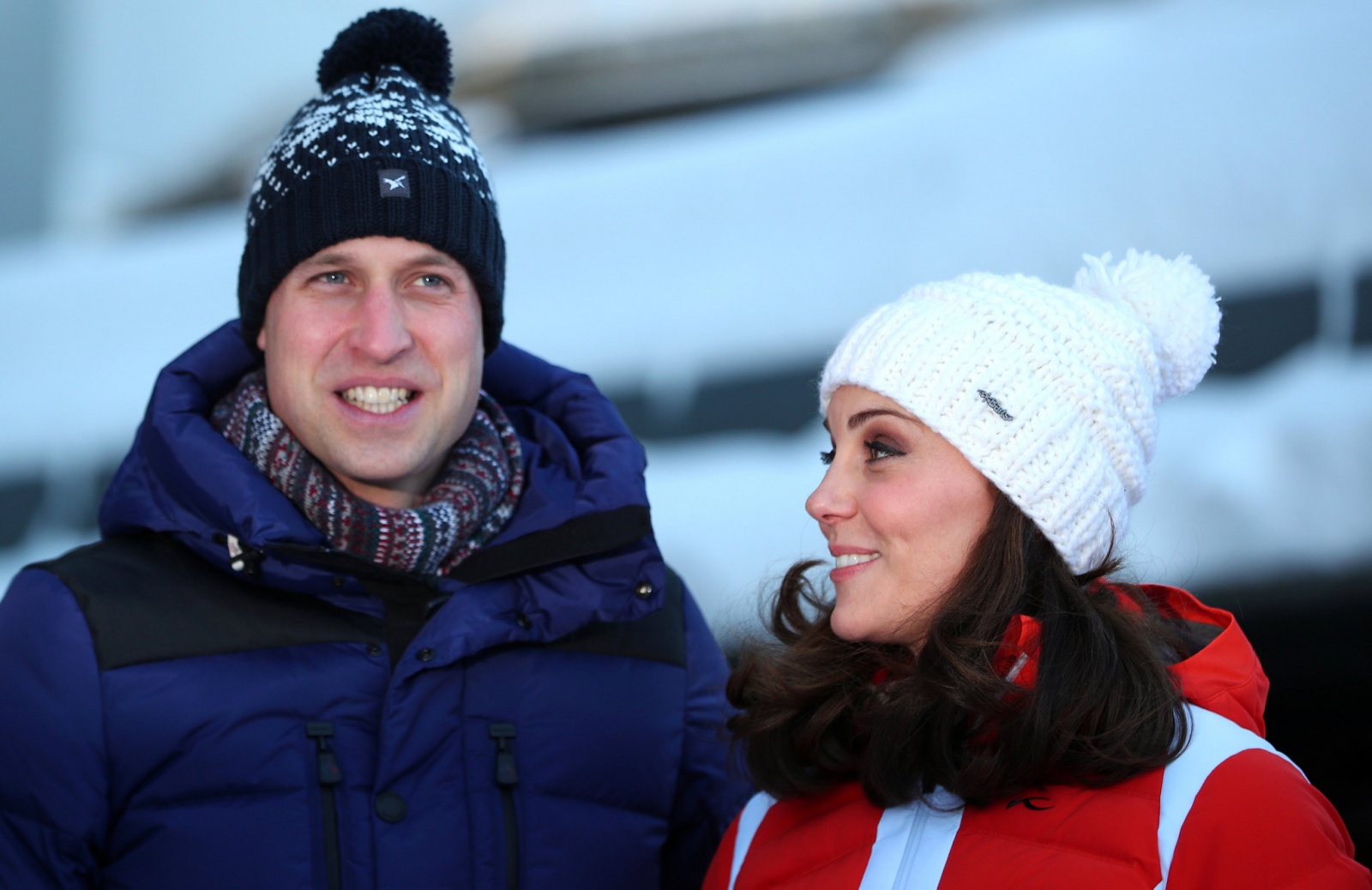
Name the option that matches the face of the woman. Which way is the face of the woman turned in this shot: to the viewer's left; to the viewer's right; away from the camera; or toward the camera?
to the viewer's left

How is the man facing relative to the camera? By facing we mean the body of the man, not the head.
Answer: toward the camera

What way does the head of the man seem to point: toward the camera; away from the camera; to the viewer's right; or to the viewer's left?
toward the camera

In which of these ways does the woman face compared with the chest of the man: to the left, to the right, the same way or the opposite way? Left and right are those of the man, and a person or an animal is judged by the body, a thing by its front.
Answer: to the right

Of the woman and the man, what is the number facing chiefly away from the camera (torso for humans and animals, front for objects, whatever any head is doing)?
0

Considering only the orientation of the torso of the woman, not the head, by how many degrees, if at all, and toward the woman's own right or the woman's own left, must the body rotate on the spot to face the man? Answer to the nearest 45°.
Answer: approximately 45° to the woman's own right
